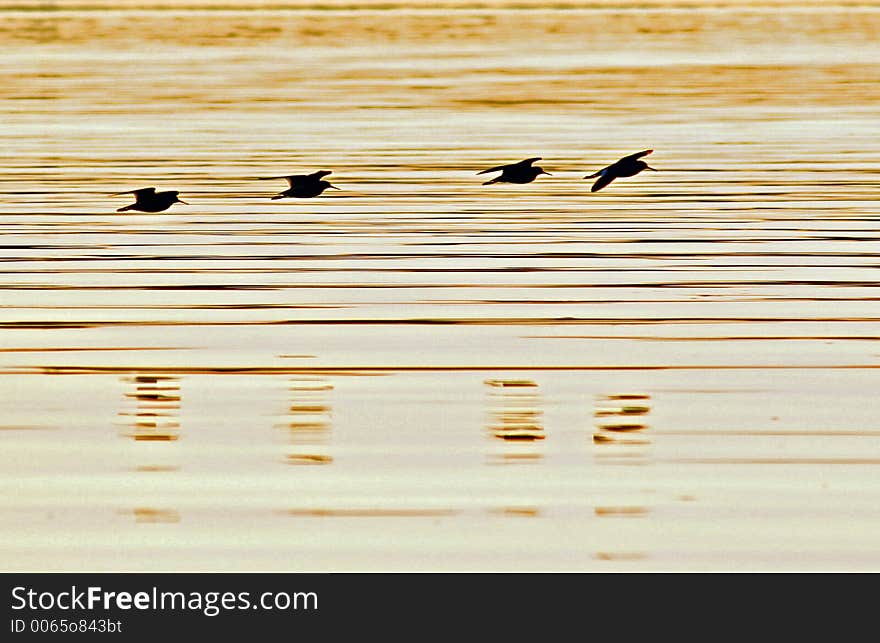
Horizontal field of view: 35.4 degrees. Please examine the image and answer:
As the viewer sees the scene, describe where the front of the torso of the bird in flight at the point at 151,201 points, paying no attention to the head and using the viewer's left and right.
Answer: facing to the right of the viewer

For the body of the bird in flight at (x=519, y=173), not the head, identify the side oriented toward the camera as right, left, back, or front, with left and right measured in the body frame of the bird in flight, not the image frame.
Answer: right

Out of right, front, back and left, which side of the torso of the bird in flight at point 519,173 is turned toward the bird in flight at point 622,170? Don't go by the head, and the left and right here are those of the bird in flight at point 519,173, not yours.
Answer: front

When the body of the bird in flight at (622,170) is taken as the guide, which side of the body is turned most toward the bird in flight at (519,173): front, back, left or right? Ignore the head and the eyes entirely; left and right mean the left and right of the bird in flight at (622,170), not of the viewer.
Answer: back

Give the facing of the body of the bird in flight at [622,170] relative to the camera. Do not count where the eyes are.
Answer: to the viewer's right

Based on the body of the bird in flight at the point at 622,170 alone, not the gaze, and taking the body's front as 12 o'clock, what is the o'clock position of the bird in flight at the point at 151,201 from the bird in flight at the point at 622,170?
the bird in flight at the point at 151,201 is roughly at 6 o'clock from the bird in flight at the point at 622,170.

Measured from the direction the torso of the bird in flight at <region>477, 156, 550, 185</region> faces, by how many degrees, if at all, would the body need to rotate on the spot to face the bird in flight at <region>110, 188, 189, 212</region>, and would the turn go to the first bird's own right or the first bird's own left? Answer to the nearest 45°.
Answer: approximately 180°

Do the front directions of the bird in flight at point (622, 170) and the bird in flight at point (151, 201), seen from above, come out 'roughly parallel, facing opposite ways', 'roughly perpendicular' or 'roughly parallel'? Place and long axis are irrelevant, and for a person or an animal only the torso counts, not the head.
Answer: roughly parallel

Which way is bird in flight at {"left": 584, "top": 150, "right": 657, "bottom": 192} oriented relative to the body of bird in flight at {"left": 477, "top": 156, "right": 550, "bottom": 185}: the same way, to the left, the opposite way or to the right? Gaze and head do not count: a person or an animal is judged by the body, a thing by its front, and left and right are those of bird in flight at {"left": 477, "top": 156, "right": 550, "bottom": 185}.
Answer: the same way

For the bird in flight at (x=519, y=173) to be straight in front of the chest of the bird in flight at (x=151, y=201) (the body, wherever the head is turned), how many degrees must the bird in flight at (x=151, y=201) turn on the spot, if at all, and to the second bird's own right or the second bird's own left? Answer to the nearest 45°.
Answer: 0° — it already faces it

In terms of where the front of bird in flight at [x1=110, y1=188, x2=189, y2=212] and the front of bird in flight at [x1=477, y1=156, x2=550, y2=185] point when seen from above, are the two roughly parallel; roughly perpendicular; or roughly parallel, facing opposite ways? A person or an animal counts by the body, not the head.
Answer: roughly parallel

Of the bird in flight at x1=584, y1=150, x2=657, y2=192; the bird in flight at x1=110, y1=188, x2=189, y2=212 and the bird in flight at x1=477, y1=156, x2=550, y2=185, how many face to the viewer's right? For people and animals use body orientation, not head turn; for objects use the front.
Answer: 3
